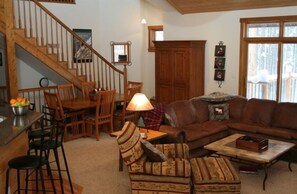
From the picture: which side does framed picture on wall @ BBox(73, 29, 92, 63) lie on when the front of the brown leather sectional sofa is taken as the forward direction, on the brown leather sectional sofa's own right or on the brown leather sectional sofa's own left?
on the brown leather sectional sofa's own right

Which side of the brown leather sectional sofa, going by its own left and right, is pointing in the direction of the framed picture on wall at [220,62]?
back

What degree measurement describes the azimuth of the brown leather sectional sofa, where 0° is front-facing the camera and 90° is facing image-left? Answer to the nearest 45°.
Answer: approximately 0°

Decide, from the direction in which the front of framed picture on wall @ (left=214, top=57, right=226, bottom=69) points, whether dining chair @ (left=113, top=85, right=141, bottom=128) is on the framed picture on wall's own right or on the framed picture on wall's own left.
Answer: on the framed picture on wall's own right

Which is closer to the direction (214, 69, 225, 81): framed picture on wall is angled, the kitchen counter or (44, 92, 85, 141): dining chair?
the kitchen counter

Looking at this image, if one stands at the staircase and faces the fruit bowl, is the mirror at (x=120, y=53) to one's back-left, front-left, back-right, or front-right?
back-left

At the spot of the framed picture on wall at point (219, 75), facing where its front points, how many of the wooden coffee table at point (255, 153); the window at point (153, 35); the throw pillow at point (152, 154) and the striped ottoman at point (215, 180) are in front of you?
3

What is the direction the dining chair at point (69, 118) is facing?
to the viewer's right

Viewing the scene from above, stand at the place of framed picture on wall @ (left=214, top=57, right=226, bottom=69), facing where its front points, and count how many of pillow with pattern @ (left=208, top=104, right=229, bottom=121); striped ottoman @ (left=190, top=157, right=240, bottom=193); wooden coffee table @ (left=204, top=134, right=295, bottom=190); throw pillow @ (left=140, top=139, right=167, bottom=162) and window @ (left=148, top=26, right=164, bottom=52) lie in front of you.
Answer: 4

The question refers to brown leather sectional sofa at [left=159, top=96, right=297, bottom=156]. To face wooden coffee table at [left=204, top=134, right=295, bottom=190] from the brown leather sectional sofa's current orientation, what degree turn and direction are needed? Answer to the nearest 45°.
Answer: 0° — it already faces it

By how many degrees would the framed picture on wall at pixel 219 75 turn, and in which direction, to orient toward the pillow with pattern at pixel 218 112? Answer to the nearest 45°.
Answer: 0° — it already faces it

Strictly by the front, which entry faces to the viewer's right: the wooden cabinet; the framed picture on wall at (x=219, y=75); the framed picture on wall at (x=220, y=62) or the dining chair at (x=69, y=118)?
the dining chair
